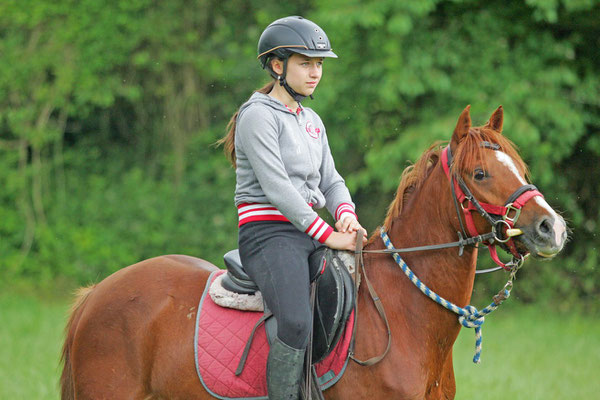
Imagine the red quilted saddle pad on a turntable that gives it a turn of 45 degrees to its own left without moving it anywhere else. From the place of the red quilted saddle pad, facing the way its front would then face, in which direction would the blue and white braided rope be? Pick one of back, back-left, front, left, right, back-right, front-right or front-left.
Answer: front-right

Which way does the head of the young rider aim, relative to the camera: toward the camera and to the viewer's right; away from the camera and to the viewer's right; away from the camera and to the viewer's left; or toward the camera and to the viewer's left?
toward the camera and to the viewer's right

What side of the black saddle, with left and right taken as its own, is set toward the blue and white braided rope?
front

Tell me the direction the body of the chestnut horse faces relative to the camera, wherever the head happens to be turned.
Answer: to the viewer's right

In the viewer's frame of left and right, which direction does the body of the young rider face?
facing the viewer and to the right of the viewer

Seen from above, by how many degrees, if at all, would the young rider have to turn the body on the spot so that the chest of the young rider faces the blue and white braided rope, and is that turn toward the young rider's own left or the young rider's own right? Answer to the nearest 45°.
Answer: approximately 45° to the young rider's own left

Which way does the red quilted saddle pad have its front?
to the viewer's right

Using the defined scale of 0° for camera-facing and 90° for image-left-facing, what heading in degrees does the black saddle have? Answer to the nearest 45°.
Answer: approximately 270°
